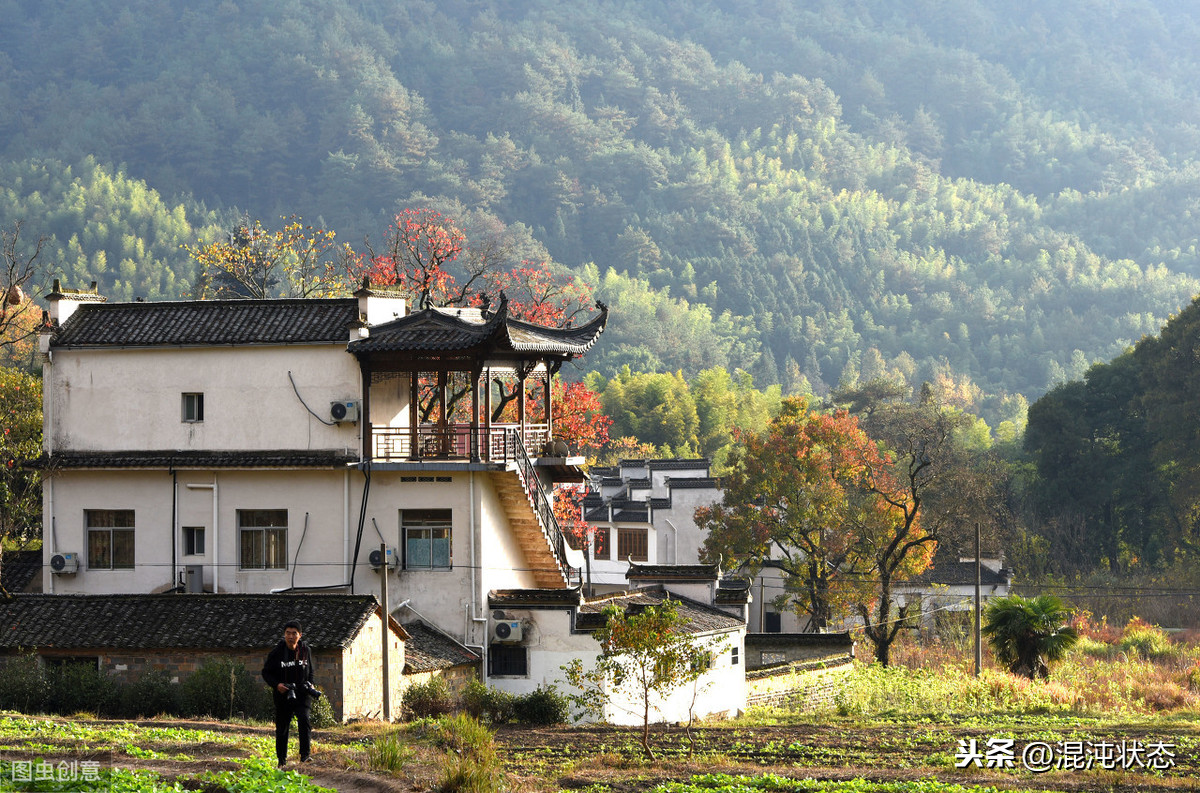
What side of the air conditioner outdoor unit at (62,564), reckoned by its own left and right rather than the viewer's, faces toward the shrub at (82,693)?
front

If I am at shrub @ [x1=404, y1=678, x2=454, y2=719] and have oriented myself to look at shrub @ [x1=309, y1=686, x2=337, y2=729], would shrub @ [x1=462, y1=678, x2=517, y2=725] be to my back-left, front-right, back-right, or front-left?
back-left

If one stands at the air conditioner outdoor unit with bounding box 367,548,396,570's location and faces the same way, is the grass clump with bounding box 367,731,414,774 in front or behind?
in front

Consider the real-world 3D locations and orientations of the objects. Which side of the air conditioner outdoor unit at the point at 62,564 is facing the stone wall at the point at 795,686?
left

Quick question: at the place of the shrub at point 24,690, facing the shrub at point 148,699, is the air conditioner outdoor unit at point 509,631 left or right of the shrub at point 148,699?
left

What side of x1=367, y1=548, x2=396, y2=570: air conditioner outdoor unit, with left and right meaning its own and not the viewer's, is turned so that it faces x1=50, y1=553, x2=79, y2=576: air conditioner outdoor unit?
right

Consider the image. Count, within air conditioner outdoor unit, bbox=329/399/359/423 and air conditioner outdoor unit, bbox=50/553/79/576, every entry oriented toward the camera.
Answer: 2
